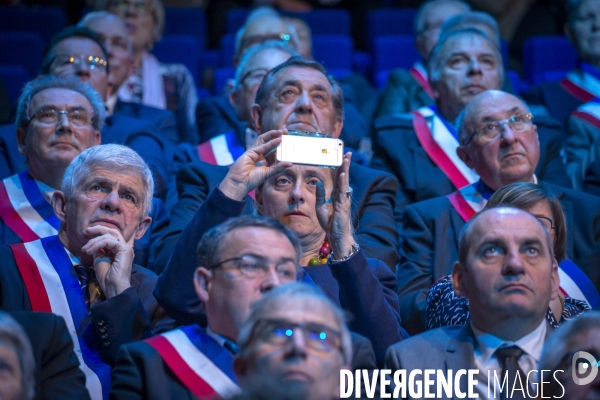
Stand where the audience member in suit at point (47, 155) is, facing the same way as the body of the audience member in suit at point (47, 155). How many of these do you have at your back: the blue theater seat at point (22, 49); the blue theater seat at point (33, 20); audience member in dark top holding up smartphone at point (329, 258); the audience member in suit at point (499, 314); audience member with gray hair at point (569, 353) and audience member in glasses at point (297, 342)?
2

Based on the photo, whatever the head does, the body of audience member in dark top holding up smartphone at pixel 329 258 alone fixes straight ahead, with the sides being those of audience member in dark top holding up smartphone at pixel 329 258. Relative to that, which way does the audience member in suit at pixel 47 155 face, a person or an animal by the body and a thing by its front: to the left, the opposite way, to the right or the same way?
the same way

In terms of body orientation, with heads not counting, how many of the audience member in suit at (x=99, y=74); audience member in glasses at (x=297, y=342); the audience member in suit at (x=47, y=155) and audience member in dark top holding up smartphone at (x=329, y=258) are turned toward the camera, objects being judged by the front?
4

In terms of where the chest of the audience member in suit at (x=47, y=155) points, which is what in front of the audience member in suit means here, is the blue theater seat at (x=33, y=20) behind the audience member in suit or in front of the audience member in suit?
behind

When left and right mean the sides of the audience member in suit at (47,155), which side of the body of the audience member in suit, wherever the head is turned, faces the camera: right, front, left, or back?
front

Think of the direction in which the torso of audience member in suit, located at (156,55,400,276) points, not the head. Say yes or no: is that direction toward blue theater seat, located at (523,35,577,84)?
no

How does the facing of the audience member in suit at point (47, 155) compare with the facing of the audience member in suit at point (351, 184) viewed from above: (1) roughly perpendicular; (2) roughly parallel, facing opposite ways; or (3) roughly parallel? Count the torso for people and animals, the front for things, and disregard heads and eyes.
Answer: roughly parallel

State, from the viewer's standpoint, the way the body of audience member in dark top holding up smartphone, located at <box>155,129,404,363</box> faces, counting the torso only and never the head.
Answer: toward the camera

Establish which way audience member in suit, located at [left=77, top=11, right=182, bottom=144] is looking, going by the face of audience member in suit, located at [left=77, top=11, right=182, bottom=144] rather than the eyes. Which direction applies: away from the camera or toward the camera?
toward the camera

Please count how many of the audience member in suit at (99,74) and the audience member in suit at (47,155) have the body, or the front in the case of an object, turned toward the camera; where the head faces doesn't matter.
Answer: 2

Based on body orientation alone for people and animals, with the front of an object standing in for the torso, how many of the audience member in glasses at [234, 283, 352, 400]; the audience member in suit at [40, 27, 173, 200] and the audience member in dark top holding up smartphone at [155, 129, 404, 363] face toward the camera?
3

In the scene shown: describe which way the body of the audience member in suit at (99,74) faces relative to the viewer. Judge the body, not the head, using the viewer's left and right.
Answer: facing the viewer

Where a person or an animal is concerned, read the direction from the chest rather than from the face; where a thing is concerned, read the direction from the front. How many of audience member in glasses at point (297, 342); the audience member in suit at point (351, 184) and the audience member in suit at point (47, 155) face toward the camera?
3

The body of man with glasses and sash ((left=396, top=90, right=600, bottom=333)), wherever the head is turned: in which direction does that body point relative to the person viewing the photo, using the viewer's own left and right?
facing the viewer and to the right of the viewer
